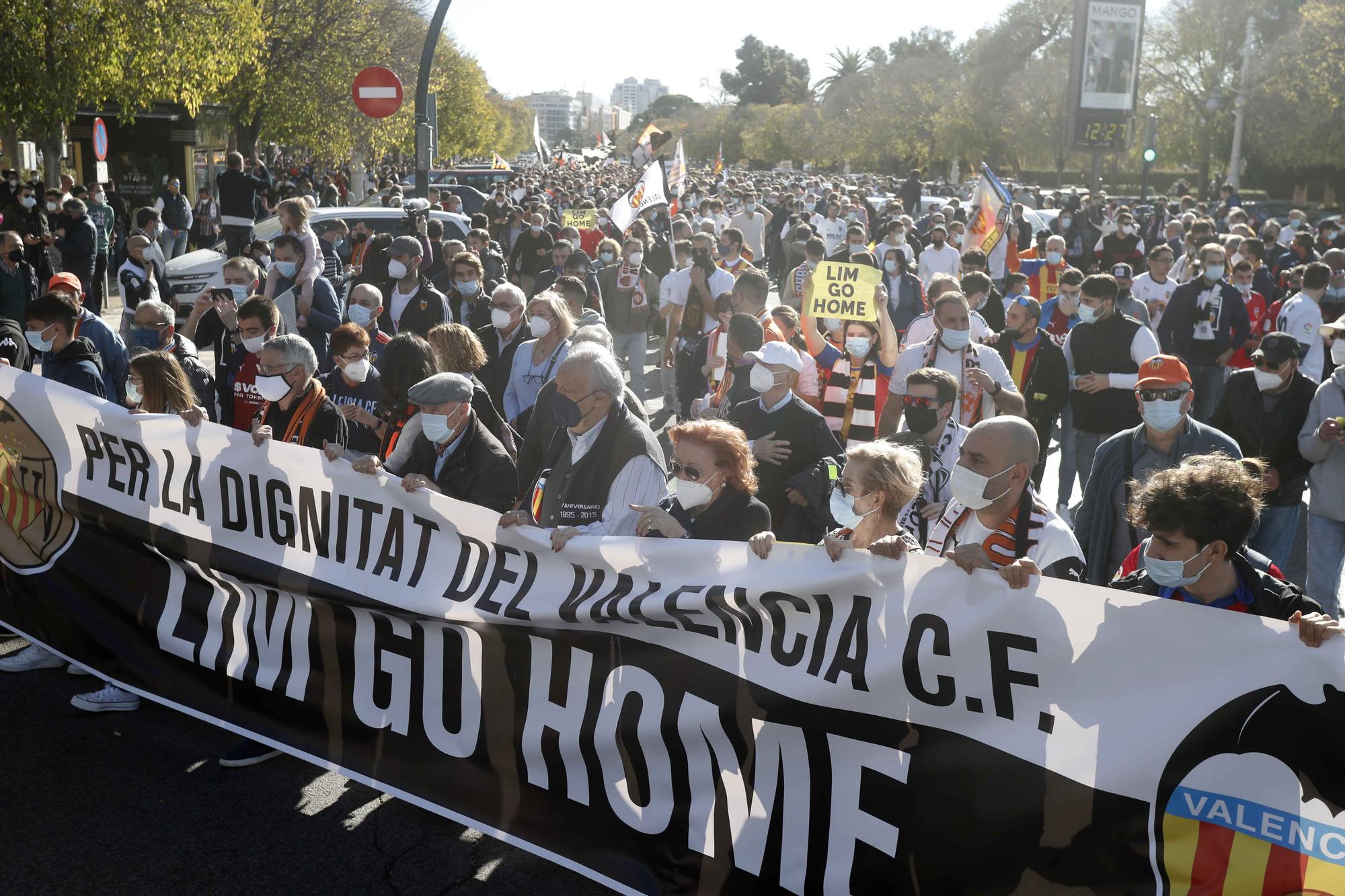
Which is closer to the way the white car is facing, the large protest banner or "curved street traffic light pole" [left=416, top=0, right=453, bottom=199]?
the large protest banner

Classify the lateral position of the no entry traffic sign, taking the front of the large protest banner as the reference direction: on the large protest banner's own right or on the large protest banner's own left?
on the large protest banner's own right

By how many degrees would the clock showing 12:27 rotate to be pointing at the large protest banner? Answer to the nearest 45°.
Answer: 0° — it already faces it

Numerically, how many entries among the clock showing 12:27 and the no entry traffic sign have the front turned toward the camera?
2

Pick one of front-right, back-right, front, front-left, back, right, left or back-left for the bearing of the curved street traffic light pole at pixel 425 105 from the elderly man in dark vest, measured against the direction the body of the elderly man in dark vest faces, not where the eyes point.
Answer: back-right

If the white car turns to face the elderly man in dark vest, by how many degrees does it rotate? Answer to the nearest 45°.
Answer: approximately 45° to its left

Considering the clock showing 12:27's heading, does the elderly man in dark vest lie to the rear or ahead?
ahead

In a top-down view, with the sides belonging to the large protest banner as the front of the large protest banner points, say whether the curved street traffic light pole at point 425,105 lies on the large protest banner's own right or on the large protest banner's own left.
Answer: on the large protest banner's own right

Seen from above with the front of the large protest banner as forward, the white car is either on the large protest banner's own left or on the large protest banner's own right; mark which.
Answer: on the large protest banner's own right

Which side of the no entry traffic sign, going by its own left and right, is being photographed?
front

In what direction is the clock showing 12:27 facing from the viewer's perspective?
toward the camera
